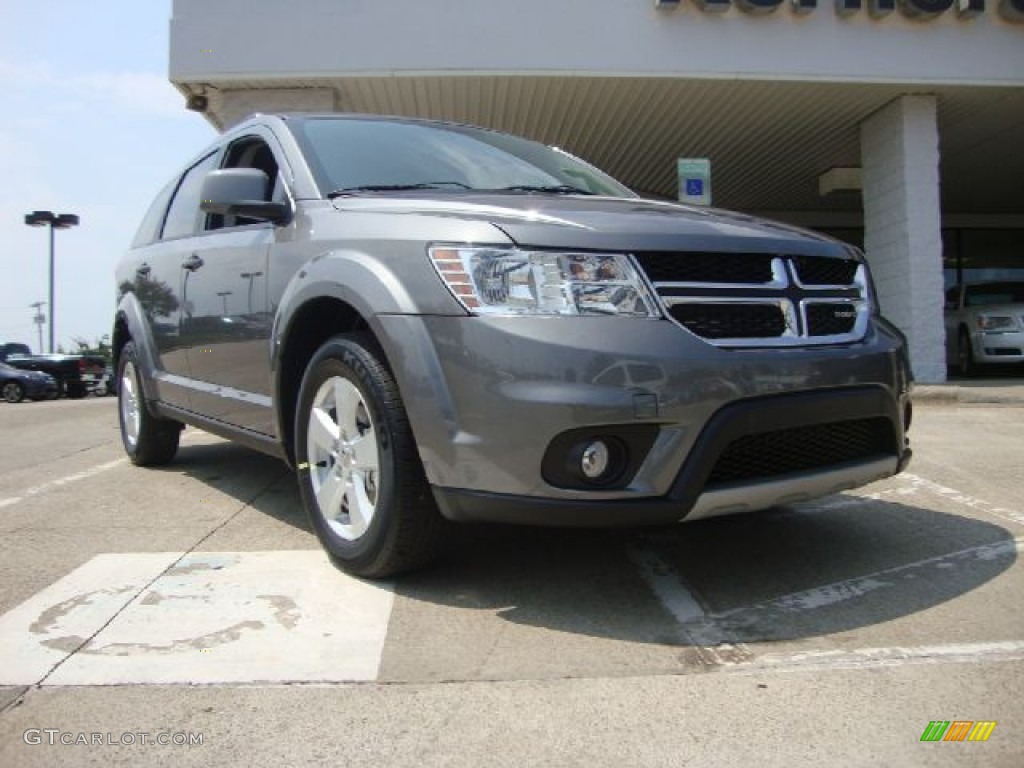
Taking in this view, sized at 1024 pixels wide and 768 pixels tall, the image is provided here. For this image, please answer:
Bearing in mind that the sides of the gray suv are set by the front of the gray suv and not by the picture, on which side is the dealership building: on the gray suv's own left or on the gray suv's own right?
on the gray suv's own left

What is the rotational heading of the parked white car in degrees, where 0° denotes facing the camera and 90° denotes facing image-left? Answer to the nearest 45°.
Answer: approximately 315°

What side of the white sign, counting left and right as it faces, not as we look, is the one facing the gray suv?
front

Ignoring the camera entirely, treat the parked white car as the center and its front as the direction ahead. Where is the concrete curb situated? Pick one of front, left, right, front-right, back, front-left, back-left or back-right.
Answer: front-right

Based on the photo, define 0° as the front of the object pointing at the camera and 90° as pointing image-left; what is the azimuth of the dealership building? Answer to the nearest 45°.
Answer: approximately 0°

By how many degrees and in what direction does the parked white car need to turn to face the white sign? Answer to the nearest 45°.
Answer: approximately 45° to its right

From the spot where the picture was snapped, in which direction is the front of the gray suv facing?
facing the viewer and to the right of the viewer

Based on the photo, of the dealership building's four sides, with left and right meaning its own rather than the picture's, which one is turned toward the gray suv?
front

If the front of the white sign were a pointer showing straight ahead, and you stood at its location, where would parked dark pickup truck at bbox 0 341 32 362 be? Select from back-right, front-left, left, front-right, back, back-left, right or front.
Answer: back-right
